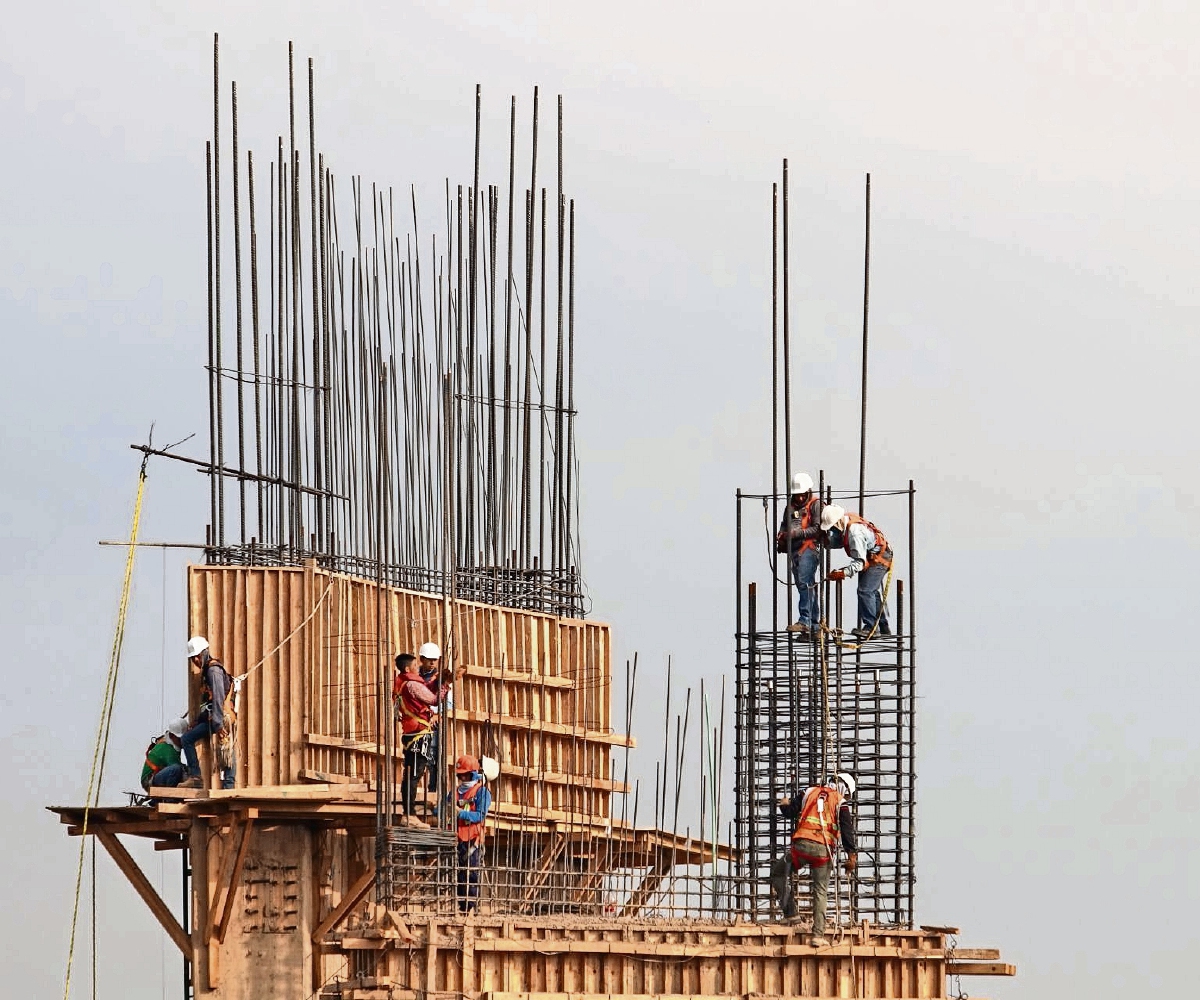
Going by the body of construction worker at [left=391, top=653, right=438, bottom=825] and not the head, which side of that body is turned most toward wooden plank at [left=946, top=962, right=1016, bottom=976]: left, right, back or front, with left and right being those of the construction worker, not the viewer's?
front

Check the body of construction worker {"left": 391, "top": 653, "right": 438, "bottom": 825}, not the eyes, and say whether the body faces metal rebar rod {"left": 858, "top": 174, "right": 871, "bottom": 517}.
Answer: yes

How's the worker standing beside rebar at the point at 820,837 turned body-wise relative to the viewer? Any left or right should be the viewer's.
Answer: facing away from the viewer

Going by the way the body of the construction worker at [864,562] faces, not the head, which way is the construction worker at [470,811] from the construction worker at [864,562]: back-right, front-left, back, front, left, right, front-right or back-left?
front

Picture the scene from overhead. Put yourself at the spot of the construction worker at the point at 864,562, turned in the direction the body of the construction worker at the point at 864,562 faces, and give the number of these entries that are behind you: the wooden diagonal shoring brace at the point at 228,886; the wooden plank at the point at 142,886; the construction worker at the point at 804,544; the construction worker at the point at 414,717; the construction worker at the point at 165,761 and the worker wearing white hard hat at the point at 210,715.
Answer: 0

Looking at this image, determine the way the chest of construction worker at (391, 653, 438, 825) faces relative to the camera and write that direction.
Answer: to the viewer's right

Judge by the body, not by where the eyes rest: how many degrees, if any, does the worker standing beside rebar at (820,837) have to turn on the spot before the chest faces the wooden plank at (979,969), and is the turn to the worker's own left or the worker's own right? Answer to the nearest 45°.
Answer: approximately 90° to the worker's own right

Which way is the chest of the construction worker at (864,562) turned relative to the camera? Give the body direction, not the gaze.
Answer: to the viewer's left

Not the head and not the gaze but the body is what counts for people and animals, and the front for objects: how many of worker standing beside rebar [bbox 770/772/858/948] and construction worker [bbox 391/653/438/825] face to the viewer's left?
0

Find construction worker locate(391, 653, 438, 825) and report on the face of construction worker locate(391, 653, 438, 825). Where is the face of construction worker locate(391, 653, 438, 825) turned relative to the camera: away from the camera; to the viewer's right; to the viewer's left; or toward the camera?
to the viewer's right

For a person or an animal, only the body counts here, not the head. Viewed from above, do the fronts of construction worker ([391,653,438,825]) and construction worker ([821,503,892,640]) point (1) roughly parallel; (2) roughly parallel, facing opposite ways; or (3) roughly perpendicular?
roughly parallel, facing opposite ways

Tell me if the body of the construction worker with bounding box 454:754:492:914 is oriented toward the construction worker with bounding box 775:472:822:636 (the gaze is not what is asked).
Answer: no

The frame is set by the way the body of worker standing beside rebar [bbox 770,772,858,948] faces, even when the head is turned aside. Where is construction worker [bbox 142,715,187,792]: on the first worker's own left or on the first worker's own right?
on the first worker's own left
